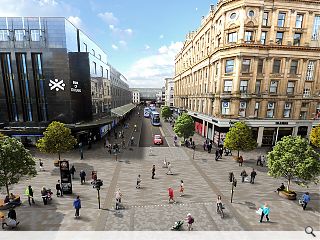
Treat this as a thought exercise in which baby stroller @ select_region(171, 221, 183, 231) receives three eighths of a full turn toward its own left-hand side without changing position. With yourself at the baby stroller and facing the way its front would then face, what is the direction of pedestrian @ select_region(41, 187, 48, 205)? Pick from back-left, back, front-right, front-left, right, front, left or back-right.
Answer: back-right

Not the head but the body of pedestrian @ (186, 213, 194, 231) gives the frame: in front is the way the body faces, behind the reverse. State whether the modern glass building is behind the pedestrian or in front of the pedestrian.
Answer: in front

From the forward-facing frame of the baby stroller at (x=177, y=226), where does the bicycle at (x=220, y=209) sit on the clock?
The bicycle is roughly at 5 o'clock from the baby stroller.

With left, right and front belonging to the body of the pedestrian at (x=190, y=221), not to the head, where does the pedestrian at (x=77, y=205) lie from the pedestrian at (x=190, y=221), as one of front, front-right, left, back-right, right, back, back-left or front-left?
front

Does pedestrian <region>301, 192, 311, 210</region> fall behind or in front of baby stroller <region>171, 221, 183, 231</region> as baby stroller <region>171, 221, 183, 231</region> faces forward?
behind

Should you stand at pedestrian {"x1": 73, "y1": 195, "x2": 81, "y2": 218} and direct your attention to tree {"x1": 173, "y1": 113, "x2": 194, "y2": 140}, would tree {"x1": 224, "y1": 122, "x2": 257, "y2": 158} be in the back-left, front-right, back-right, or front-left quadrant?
front-right

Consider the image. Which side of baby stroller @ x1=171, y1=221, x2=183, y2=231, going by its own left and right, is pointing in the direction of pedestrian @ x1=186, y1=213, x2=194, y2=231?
back

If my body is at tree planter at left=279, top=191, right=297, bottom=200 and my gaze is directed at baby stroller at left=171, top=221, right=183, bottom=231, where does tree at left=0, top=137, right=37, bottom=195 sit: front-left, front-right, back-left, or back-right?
front-right

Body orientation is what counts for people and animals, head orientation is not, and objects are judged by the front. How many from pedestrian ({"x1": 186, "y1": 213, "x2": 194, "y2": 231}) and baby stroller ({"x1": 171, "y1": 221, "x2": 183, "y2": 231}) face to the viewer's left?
2

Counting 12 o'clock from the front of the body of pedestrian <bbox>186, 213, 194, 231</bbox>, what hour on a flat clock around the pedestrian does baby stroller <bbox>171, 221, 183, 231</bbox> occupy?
The baby stroller is roughly at 12 o'clock from the pedestrian.

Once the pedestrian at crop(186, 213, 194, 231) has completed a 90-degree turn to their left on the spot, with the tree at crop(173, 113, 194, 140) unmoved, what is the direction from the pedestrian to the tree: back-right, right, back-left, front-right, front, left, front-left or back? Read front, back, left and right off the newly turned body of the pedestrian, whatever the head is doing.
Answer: back

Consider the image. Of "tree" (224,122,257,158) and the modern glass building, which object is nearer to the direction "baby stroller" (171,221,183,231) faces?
the modern glass building

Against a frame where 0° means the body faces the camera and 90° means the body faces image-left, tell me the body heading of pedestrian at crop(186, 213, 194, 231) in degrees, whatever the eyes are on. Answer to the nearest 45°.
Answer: approximately 90°

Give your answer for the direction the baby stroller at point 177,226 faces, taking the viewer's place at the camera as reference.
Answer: facing to the left of the viewer
